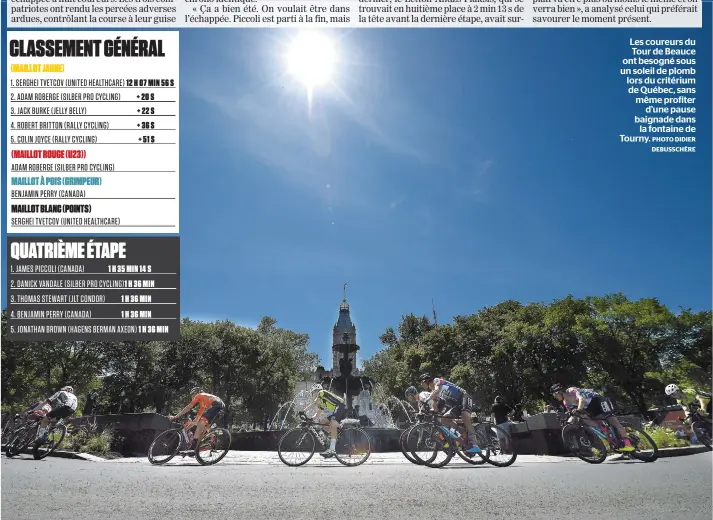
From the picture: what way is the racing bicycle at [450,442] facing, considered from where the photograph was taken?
facing to the left of the viewer

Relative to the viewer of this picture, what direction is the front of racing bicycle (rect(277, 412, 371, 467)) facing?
facing to the left of the viewer

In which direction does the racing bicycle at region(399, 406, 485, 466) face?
to the viewer's left

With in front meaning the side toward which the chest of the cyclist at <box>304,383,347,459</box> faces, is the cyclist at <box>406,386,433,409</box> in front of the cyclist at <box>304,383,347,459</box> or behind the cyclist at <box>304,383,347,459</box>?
behind

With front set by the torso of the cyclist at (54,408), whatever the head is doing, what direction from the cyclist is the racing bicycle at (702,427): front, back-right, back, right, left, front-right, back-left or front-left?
back-left

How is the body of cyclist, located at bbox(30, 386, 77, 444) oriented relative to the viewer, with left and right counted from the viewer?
facing to the left of the viewer

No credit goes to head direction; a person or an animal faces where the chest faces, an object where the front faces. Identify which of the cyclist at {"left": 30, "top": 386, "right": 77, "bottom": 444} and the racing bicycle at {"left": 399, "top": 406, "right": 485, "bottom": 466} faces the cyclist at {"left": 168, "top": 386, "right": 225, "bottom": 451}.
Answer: the racing bicycle

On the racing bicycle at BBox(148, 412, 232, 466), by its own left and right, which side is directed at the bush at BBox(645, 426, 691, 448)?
back

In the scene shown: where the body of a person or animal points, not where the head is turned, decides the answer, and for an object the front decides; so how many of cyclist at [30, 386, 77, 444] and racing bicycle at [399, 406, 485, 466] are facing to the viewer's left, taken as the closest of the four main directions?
2

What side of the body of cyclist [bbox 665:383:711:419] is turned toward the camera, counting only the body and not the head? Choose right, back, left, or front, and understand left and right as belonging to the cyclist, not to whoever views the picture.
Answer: left

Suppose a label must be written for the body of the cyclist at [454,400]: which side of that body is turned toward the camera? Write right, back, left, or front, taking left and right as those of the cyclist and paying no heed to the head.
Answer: left

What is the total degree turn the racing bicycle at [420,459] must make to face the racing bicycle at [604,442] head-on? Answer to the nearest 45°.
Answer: approximately 180°

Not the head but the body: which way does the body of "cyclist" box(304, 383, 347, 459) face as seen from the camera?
to the viewer's left

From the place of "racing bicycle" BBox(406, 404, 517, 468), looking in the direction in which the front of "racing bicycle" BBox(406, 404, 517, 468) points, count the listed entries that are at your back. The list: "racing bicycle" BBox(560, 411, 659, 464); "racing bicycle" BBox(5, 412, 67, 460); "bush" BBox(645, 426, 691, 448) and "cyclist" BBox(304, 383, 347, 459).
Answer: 2

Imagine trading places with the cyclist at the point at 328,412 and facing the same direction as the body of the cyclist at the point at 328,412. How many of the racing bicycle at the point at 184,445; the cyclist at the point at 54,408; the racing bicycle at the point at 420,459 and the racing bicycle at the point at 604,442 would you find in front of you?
2

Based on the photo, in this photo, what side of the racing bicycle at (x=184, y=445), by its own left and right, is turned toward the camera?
left

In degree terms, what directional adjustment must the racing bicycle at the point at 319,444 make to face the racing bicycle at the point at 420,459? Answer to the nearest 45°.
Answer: approximately 180°
